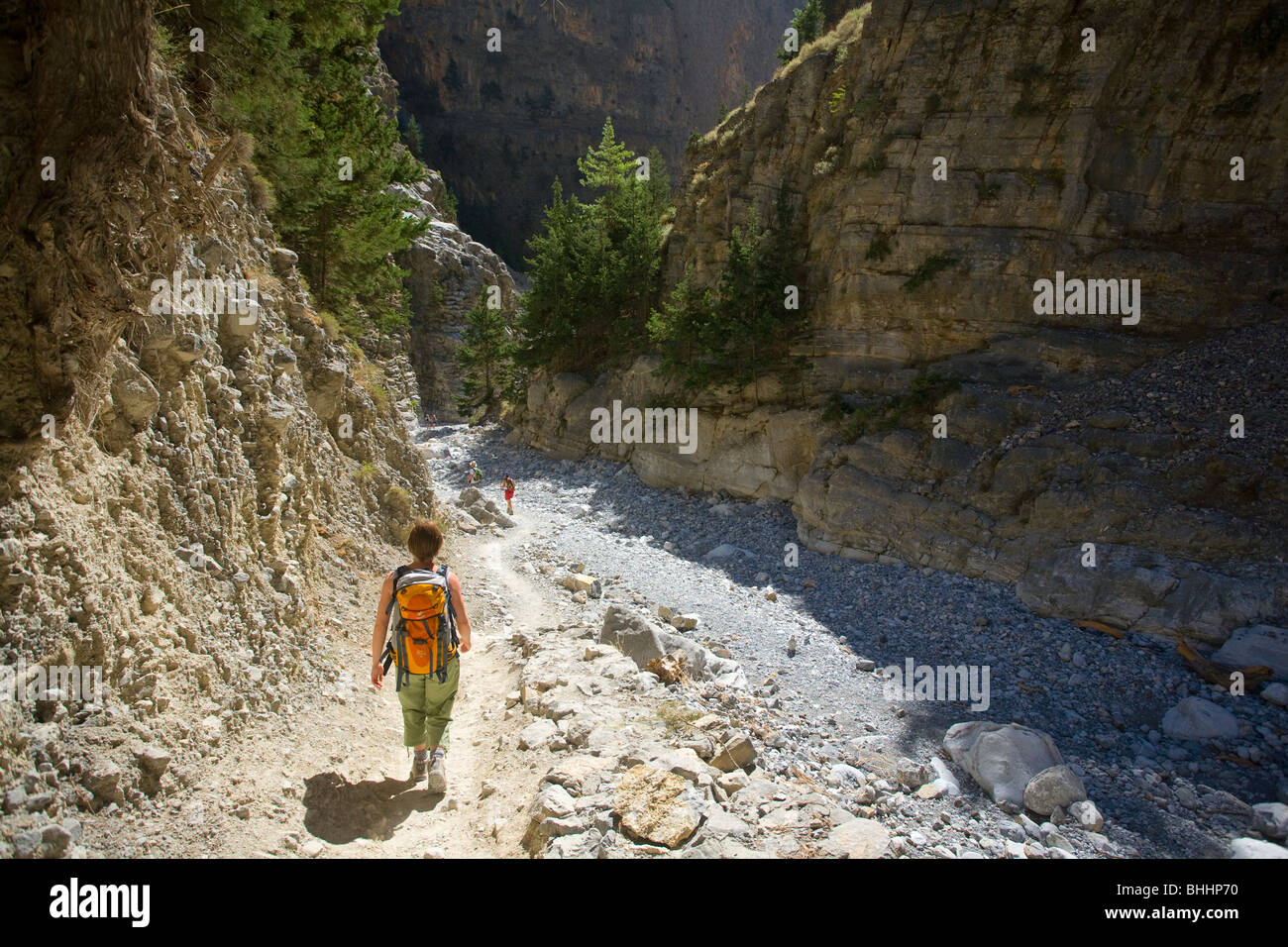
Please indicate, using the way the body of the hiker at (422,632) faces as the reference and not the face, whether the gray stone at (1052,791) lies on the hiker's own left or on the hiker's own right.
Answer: on the hiker's own right

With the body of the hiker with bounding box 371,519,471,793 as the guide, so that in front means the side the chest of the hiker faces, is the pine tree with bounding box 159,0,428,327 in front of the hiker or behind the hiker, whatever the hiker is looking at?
in front

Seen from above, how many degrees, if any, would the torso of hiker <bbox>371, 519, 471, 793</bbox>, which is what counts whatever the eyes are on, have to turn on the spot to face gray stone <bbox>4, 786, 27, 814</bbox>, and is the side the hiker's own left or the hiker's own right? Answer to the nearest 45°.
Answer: approximately 135° to the hiker's own left

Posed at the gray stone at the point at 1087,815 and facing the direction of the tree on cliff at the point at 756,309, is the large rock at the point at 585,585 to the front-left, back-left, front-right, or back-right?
front-left

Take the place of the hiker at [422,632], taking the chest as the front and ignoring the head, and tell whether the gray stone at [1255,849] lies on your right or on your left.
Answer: on your right

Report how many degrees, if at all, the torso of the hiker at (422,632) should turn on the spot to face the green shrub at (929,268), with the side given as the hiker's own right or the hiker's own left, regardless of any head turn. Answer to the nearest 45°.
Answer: approximately 45° to the hiker's own right

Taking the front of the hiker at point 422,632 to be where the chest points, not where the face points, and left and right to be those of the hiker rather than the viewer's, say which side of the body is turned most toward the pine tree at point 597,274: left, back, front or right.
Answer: front

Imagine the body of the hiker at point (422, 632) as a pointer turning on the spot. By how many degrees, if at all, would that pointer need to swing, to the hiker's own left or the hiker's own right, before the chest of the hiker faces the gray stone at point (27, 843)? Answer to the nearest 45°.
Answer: approximately 135° to the hiker's own left

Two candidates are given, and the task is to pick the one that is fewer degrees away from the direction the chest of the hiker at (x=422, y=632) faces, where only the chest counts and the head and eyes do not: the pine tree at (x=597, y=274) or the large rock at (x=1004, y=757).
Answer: the pine tree

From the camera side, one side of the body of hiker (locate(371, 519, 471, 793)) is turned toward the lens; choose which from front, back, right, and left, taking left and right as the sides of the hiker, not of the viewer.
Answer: back
